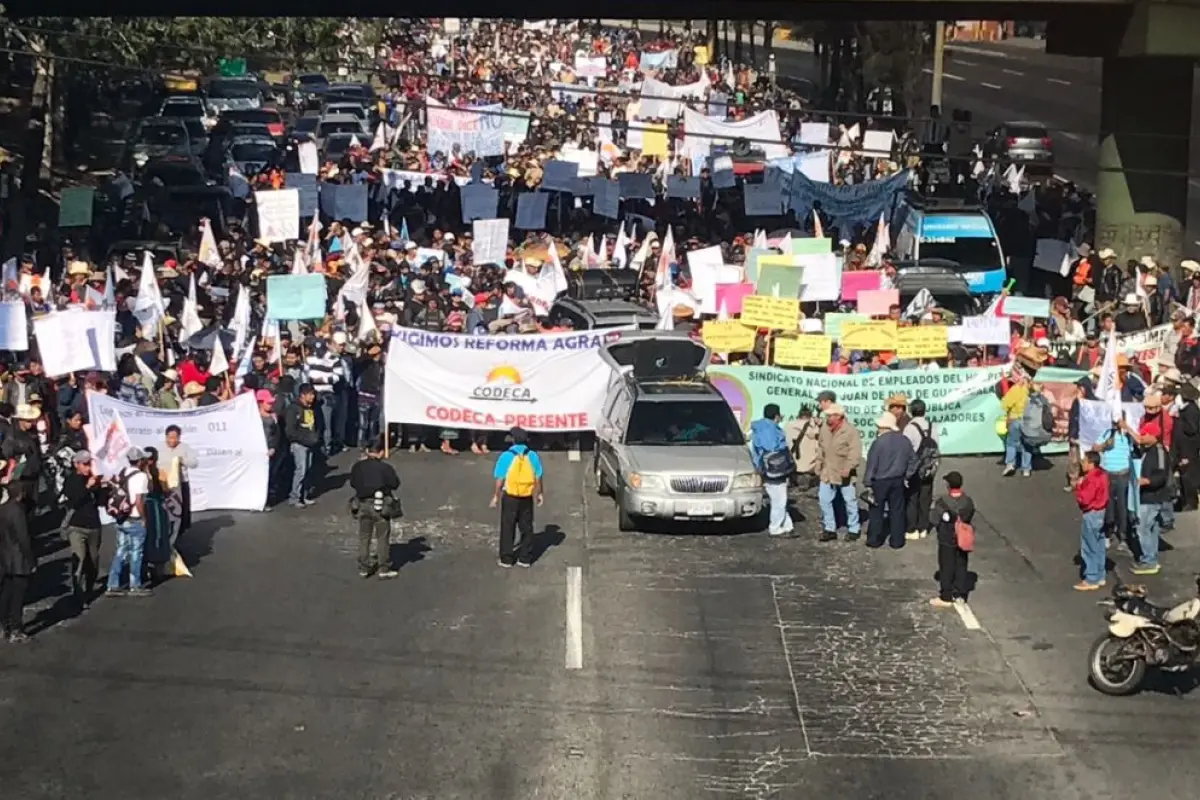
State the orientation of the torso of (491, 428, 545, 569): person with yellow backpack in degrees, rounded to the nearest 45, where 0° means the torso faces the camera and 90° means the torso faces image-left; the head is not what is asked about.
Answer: approximately 180°

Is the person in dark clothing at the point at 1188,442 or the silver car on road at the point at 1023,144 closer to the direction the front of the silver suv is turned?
the person in dark clothing

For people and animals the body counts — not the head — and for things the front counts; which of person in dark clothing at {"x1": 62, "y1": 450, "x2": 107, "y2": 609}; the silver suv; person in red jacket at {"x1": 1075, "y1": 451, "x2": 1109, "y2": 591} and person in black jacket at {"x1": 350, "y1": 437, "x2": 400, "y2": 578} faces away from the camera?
the person in black jacket

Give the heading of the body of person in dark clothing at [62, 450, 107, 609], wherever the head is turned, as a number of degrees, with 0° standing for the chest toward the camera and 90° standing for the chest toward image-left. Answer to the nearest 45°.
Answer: approximately 315°

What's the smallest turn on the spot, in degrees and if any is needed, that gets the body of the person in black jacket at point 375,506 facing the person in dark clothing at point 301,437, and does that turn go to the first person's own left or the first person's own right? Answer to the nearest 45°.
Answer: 0° — they already face them

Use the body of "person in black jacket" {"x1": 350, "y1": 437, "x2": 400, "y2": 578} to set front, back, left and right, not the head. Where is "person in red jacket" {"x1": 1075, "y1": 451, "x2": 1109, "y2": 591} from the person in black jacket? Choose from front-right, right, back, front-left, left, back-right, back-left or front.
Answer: right

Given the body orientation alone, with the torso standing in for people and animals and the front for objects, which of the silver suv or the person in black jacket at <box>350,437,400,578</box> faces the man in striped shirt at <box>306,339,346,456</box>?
the person in black jacket

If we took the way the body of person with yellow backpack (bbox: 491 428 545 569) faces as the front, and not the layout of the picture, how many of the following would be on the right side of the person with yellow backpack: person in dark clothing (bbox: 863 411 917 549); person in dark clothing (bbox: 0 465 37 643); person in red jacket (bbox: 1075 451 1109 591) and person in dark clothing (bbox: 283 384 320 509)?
2

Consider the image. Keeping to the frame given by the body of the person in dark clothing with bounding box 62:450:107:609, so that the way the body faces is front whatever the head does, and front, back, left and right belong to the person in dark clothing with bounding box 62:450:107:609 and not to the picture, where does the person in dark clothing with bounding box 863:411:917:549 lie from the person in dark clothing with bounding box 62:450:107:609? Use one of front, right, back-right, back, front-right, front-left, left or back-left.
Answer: front-left

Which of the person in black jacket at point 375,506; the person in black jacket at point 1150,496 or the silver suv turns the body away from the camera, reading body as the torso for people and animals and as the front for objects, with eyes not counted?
the person in black jacket at point 375,506

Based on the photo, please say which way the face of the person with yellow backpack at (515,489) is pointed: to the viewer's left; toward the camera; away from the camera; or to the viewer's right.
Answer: away from the camera
